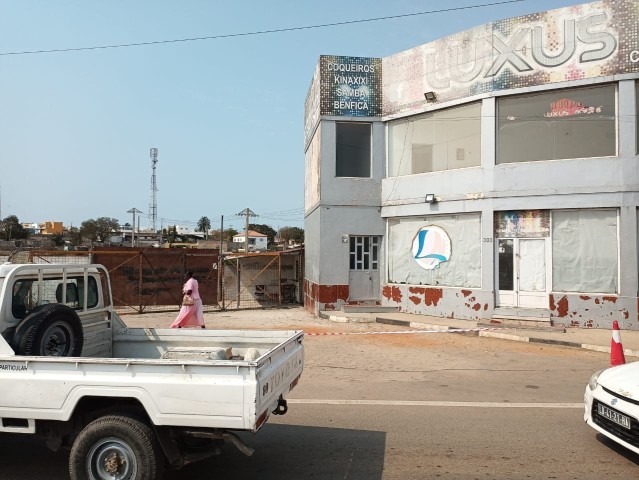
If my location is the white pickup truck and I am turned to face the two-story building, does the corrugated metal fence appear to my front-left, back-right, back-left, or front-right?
front-left

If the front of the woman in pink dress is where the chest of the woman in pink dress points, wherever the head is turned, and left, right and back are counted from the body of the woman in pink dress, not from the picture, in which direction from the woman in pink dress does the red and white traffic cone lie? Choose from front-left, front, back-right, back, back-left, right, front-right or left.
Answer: back-left

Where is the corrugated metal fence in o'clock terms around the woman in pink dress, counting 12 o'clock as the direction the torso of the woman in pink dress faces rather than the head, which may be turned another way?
The corrugated metal fence is roughly at 3 o'clock from the woman in pink dress.

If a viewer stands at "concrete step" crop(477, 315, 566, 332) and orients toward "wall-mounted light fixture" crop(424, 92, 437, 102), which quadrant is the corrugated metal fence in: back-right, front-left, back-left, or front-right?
front-left

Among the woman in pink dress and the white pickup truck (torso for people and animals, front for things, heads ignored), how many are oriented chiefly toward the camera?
0

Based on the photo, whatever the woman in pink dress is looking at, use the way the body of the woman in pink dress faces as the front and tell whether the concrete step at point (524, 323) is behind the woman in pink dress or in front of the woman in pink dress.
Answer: behind

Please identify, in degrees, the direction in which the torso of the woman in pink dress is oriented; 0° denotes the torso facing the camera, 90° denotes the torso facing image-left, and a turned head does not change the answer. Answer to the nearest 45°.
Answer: approximately 90°

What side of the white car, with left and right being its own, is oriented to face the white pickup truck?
front

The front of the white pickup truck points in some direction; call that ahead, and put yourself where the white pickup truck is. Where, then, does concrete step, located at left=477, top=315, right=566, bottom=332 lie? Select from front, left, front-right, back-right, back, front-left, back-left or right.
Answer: right

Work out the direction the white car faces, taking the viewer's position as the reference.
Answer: facing the viewer and to the left of the viewer

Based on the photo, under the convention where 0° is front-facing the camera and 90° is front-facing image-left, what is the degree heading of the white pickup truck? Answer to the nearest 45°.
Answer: approximately 135°

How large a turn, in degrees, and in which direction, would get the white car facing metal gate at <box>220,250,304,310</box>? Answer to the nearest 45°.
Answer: approximately 90° to its right
